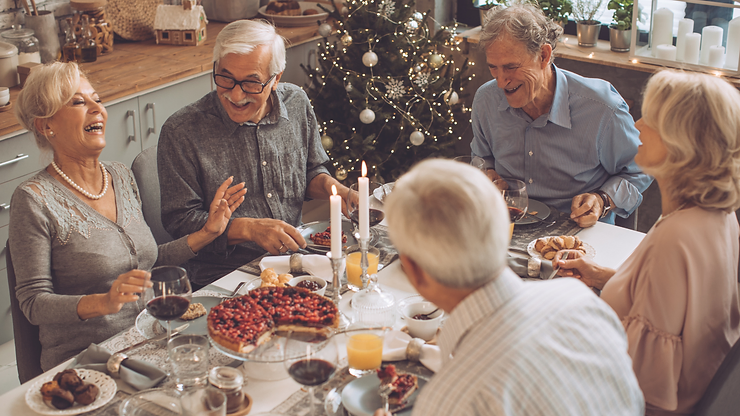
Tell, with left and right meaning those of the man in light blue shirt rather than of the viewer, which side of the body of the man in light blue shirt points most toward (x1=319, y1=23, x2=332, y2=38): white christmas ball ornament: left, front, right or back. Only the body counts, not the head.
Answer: right

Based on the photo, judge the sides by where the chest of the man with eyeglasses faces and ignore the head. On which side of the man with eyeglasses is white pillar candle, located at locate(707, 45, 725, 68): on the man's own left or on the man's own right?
on the man's own left

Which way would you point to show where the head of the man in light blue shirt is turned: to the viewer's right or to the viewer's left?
to the viewer's left

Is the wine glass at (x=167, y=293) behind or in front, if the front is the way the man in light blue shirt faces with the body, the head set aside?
in front

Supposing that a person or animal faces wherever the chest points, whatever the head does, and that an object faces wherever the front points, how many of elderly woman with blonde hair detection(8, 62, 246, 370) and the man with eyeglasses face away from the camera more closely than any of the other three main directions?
0

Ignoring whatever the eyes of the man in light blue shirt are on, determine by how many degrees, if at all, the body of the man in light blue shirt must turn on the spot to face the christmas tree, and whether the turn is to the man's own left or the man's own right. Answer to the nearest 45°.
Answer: approximately 90° to the man's own right

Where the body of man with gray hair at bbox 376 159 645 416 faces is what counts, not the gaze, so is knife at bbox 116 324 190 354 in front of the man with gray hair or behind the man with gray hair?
in front

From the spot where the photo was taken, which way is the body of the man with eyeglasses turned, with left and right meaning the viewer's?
facing the viewer and to the right of the viewer

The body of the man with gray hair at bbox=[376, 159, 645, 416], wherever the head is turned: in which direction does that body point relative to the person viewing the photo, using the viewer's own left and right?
facing away from the viewer and to the left of the viewer

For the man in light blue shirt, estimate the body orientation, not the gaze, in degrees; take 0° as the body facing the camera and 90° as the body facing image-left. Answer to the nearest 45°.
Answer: approximately 45°

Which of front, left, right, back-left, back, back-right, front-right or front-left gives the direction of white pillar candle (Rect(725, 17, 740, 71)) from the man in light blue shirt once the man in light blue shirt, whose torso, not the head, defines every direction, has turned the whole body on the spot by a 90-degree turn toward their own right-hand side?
right

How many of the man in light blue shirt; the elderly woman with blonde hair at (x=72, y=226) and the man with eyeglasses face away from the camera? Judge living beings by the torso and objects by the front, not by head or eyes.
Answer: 0

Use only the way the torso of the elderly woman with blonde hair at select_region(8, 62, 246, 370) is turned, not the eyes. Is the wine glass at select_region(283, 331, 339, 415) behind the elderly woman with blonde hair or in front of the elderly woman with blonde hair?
in front

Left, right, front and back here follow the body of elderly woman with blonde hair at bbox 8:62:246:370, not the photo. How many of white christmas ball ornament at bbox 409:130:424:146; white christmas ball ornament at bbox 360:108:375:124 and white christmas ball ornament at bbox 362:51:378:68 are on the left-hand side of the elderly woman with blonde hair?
3

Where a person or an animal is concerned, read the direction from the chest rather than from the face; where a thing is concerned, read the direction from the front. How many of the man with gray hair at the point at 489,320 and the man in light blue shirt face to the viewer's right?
0

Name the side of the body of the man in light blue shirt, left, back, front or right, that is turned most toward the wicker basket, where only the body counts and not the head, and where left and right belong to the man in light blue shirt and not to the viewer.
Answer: right
